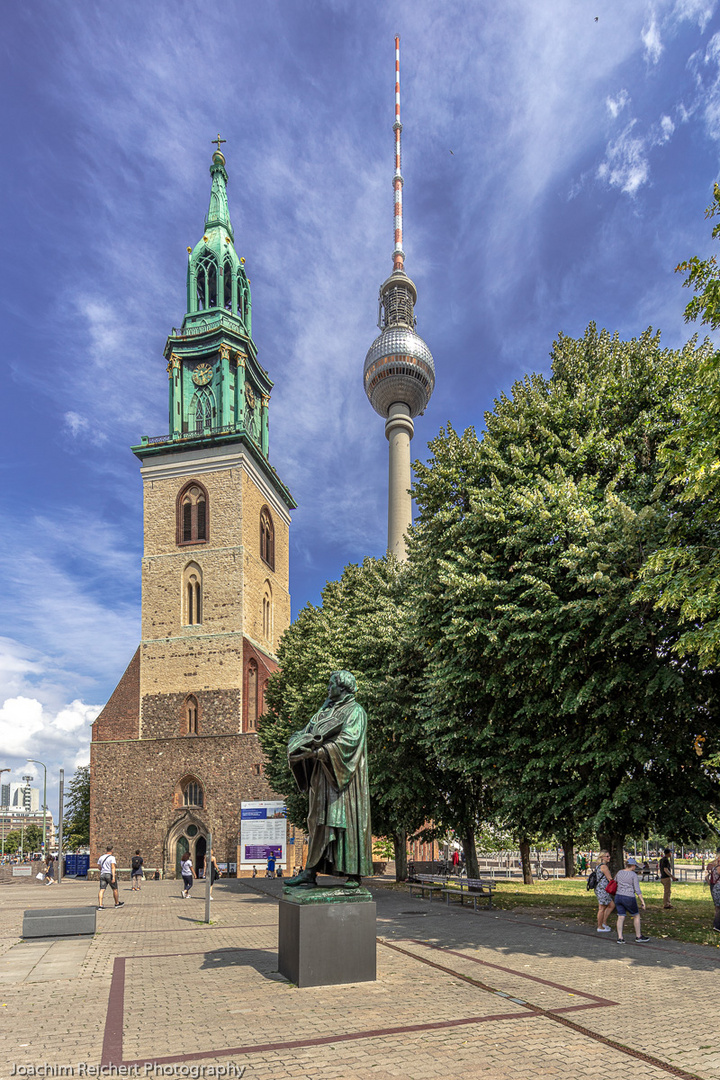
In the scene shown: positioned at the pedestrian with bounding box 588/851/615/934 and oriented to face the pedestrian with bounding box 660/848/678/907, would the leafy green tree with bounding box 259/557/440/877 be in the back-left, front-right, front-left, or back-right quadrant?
front-left

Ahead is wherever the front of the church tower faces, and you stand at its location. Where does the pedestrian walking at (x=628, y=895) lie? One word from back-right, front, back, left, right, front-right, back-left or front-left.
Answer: front

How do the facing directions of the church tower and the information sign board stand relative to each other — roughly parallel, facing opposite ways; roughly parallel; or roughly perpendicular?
roughly parallel

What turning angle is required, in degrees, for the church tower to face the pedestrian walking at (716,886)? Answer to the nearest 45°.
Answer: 0° — it already faces them

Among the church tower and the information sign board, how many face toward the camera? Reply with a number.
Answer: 2

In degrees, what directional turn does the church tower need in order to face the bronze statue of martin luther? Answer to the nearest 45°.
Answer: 0° — it already faces it

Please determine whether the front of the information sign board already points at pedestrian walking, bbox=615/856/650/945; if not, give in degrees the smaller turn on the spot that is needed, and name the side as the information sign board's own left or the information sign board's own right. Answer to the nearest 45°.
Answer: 0° — it already faces them

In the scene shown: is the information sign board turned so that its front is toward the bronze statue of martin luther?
yes

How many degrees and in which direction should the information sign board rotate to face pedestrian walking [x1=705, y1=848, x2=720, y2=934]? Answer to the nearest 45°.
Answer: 0° — it already faces them

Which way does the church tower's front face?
toward the camera

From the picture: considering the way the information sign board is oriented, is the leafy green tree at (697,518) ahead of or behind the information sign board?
ahead
